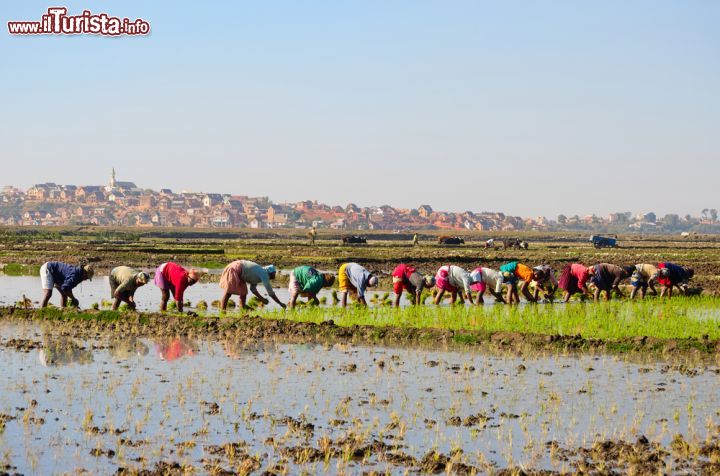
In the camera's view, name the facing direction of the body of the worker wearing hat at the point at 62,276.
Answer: to the viewer's right

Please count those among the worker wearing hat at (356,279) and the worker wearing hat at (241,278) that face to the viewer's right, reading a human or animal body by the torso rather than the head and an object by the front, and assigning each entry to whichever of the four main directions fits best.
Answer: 2

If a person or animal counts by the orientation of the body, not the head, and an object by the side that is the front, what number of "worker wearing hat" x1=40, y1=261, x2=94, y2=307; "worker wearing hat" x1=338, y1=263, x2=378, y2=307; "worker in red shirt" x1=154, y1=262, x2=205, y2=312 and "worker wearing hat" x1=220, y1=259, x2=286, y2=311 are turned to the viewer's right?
4

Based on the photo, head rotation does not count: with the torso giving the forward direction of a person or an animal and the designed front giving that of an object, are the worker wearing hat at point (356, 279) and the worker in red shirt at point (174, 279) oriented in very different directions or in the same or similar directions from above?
same or similar directions

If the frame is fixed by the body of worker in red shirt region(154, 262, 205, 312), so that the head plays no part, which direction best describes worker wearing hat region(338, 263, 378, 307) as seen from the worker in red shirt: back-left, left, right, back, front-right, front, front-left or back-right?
front

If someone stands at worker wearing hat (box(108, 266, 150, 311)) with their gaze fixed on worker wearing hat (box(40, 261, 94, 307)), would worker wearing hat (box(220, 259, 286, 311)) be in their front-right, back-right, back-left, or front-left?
back-right

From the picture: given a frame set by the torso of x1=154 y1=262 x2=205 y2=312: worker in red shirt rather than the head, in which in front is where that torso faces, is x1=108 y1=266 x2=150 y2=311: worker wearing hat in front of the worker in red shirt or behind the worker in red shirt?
behind

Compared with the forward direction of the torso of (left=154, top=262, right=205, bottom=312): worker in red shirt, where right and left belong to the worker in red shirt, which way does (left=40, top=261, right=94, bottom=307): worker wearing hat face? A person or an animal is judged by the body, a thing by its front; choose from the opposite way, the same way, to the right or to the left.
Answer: the same way

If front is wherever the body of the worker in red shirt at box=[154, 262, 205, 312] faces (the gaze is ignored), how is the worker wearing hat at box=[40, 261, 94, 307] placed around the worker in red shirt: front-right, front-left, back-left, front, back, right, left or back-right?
back

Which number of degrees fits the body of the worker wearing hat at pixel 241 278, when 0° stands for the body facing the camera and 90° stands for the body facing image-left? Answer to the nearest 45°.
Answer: approximately 270°

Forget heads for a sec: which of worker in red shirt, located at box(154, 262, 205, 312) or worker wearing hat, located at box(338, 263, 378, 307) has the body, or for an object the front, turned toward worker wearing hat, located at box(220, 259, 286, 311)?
the worker in red shirt

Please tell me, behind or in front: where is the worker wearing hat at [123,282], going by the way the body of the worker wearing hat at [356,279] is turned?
behind

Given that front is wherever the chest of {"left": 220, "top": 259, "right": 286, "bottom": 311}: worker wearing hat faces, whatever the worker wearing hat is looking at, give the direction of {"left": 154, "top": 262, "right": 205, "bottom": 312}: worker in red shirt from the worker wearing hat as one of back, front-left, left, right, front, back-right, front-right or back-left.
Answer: back

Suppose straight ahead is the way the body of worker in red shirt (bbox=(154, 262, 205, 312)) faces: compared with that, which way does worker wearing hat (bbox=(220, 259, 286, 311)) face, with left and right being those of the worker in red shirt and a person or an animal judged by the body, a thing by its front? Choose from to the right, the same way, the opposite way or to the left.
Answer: the same way

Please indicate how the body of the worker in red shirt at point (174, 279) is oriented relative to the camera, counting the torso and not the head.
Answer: to the viewer's right

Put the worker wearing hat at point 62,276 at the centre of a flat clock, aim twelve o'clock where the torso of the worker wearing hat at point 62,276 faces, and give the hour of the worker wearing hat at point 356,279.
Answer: the worker wearing hat at point 356,279 is roughly at 12 o'clock from the worker wearing hat at point 62,276.

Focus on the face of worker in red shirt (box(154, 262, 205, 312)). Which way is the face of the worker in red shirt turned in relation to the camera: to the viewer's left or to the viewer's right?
to the viewer's right

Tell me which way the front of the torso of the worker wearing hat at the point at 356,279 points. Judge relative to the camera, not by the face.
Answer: to the viewer's right

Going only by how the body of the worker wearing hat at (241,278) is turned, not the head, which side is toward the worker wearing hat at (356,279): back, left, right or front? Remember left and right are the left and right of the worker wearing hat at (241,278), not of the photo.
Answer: front
